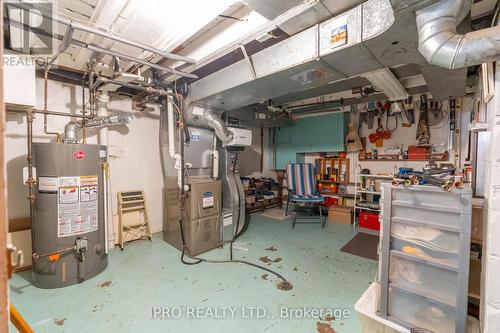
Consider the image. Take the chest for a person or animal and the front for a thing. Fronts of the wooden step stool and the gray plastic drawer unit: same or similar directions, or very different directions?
very different directions

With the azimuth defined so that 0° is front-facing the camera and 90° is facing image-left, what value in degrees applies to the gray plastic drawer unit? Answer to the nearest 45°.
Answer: approximately 45°

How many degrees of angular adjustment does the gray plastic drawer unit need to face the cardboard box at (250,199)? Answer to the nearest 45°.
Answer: approximately 90° to its right

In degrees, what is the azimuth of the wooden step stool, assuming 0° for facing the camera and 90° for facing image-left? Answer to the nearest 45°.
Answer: approximately 315°

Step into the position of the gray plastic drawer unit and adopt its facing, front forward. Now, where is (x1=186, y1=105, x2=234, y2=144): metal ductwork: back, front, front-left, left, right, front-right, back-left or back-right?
front-right

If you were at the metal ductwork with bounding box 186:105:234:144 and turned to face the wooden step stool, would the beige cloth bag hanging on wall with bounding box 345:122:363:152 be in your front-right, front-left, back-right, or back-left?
back-right

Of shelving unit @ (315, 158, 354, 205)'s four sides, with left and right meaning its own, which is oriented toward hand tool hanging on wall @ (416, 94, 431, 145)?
left
